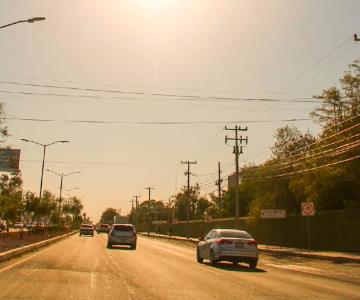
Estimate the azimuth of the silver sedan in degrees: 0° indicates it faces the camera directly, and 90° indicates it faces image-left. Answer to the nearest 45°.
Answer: approximately 135°

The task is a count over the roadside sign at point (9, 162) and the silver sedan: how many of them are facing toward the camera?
1

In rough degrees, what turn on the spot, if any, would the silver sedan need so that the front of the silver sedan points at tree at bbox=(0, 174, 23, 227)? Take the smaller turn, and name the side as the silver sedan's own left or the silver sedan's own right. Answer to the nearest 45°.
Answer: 0° — it already faces it

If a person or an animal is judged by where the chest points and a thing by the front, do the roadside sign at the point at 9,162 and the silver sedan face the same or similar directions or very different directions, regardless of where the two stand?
very different directions

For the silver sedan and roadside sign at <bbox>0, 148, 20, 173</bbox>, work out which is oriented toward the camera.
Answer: the roadside sign

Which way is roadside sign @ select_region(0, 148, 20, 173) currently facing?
toward the camera

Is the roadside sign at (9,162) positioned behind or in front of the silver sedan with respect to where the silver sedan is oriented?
in front

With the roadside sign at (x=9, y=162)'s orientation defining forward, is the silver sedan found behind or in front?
in front

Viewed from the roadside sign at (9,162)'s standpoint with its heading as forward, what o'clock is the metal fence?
The metal fence is roughly at 10 o'clock from the roadside sign.
